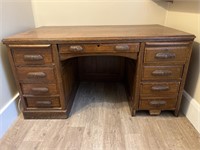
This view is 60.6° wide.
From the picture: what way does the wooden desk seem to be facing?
toward the camera
